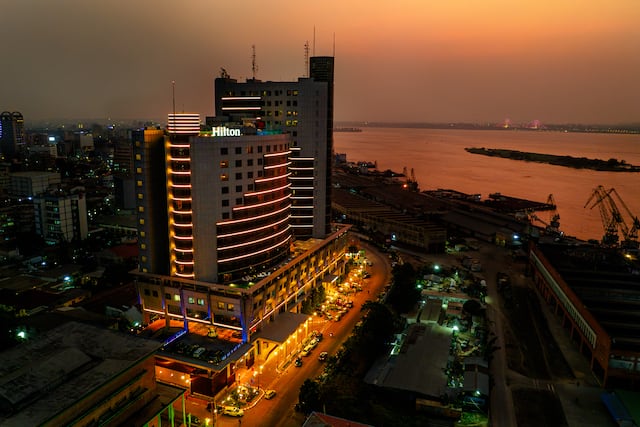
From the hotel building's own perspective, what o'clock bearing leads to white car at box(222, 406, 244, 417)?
The white car is roughly at 1 o'clock from the hotel building.

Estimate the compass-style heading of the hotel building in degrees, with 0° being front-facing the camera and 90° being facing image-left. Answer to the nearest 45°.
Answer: approximately 315°

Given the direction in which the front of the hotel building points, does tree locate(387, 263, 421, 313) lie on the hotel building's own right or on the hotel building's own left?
on the hotel building's own left
